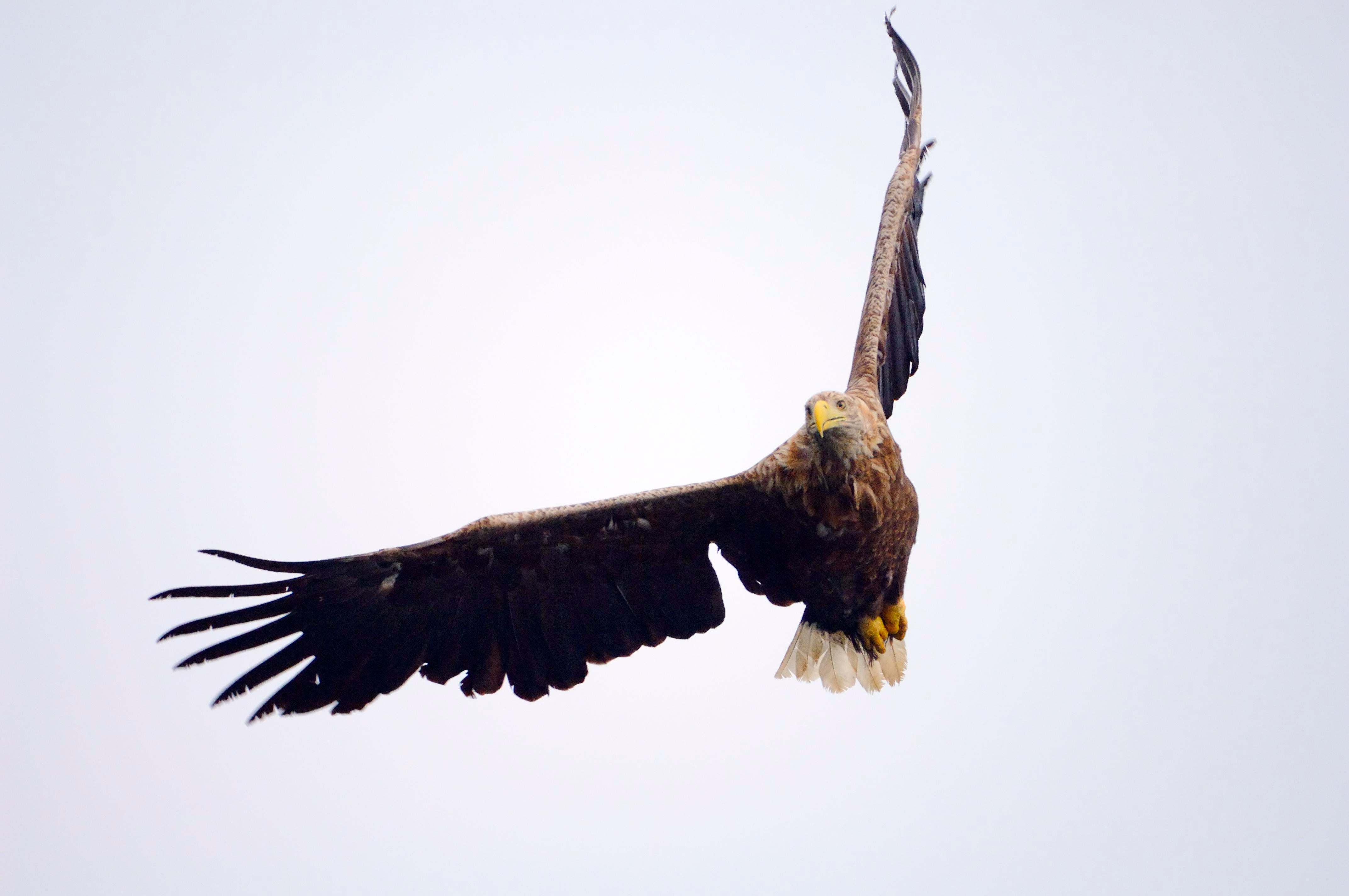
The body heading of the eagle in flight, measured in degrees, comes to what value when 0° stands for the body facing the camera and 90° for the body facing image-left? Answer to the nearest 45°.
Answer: approximately 0°
